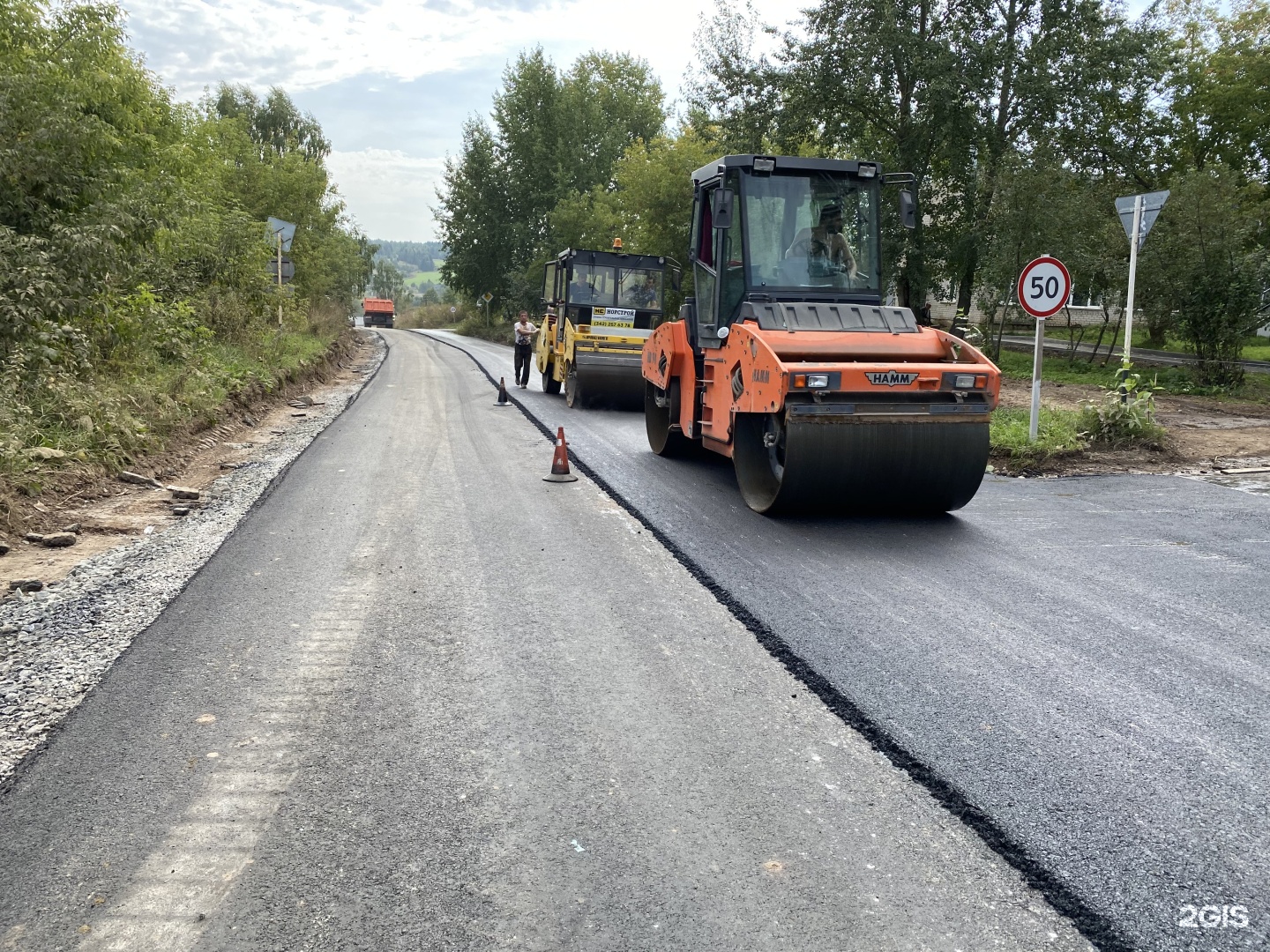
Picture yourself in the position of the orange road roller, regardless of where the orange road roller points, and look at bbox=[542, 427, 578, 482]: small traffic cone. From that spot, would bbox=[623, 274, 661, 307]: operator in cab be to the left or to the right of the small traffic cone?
right

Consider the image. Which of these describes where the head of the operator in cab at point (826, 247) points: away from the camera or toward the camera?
toward the camera

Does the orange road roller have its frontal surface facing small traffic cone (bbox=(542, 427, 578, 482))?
no

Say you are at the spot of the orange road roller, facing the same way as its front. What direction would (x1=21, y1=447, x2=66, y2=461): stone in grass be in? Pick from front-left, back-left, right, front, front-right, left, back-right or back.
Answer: back-right

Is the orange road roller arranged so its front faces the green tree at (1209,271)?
no

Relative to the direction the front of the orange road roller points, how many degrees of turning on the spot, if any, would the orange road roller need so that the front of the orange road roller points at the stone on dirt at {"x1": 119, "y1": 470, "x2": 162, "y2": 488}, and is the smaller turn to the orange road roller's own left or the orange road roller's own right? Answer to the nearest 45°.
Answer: approximately 135° to the orange road roller's own right

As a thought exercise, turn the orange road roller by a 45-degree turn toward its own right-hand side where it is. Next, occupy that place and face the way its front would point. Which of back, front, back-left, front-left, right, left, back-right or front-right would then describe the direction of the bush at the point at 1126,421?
back-left

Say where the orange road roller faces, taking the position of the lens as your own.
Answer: facing the viewer and to the right of the viewer

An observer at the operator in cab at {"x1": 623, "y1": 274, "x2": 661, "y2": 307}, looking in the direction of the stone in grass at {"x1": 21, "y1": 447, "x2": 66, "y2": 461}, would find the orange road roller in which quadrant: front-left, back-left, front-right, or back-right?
front-left

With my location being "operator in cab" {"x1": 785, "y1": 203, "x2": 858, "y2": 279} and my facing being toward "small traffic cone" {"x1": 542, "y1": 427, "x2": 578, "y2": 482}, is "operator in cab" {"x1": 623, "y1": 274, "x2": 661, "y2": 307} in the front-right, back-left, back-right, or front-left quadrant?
front-right
